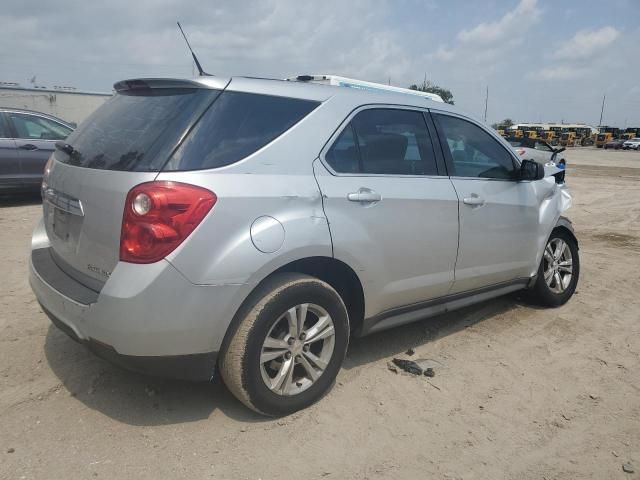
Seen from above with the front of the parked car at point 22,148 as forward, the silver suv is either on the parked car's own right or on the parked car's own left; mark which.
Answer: on the parked car's own right

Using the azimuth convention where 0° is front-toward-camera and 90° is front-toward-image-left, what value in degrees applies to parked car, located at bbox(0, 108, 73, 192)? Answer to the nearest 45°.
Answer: approximately 270°

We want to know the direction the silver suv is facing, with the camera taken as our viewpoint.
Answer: facing away from the viewer and to the right of the viewer

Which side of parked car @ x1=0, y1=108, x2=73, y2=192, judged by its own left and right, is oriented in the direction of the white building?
left

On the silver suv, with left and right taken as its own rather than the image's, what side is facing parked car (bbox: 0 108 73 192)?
left
